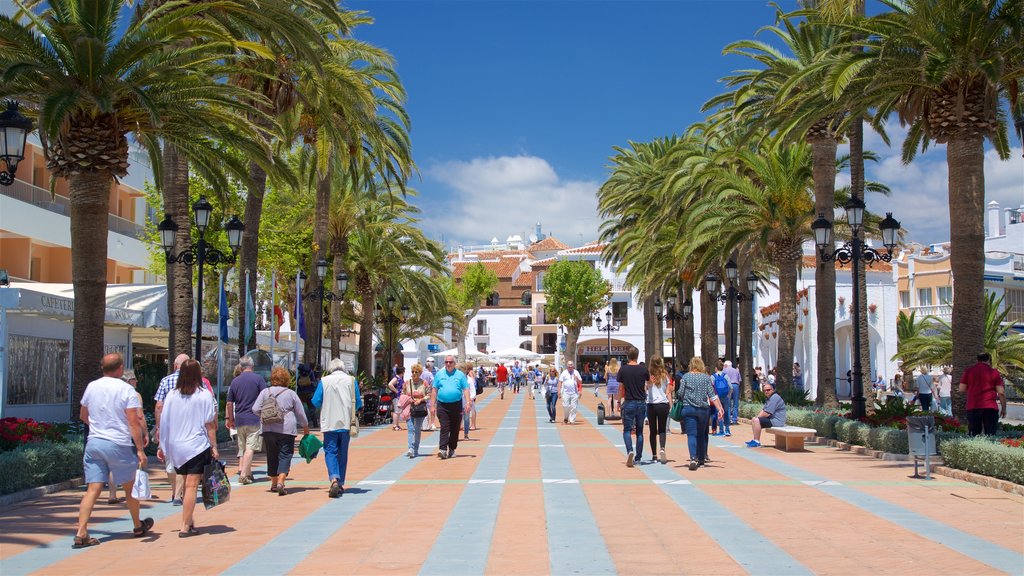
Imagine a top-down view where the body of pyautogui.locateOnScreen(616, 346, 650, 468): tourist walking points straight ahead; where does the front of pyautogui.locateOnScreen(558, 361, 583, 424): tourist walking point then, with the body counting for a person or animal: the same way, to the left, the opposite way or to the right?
the opposite way

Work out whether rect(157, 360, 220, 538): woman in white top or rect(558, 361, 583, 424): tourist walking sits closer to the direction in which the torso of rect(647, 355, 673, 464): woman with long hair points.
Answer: the tourist walking

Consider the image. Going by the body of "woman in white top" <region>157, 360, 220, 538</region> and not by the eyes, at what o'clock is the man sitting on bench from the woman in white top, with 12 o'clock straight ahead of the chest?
The man sitting on bench is roughly at 2 o'clock from the woman in white top.

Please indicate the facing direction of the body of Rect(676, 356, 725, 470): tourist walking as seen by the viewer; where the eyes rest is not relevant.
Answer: away from the camera

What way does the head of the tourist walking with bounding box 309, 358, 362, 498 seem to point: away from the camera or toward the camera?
away from the camera

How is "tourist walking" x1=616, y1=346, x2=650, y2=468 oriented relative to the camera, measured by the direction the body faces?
away from the camera

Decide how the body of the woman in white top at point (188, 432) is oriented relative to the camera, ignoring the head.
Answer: away from the camera

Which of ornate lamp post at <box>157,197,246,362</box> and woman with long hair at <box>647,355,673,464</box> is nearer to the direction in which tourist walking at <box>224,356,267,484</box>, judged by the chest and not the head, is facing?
the ornate lamp post

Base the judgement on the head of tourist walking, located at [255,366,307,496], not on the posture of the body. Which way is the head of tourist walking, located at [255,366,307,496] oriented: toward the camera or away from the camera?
away from the camera

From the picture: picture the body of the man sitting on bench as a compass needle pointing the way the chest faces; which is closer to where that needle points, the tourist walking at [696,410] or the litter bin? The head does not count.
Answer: the tourist walking

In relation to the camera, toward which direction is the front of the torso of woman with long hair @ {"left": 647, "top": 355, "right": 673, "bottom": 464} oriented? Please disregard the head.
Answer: away from the camera

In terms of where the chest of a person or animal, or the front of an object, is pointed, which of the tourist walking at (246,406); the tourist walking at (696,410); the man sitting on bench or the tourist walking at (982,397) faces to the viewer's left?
the man sitting on bench
